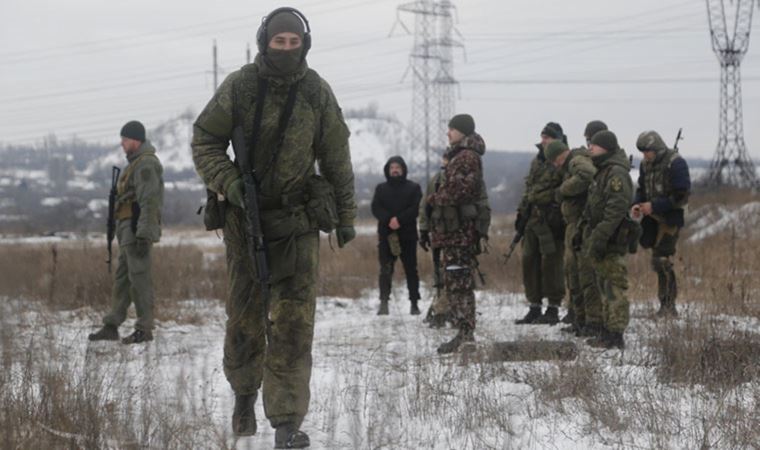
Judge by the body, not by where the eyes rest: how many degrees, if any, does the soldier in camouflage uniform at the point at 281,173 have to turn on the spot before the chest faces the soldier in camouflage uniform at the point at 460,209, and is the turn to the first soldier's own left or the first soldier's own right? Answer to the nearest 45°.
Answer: approximately 135° to the first soldier's own left

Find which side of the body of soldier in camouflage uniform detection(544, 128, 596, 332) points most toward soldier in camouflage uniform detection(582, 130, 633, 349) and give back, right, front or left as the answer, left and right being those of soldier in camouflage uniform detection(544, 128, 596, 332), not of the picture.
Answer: left

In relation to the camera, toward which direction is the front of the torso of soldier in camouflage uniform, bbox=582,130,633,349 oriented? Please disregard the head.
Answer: to the viewer's left

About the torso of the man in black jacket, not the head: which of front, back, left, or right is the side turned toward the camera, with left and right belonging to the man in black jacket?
front

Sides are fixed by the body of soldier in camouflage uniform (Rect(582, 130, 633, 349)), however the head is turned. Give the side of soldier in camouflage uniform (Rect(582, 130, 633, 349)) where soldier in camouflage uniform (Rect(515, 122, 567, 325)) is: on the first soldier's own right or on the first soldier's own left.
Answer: on the first soldier's own right

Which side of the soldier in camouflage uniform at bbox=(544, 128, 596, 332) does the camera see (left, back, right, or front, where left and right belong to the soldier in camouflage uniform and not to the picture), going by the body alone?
left

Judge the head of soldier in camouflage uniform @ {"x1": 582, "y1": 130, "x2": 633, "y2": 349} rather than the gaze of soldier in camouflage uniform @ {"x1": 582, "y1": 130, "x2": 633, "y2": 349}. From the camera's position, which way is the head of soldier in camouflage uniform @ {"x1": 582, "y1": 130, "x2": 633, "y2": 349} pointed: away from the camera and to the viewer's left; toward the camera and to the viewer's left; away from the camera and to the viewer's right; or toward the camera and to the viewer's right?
toward the camera and to the viewer's left

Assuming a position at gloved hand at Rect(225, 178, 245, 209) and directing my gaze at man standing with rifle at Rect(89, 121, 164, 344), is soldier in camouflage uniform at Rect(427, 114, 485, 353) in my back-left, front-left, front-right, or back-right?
front-right

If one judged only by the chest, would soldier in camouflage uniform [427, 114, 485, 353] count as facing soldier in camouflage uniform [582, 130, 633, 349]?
no

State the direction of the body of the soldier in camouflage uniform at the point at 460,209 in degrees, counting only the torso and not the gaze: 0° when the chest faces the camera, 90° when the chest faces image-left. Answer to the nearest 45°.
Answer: approximately 90°
